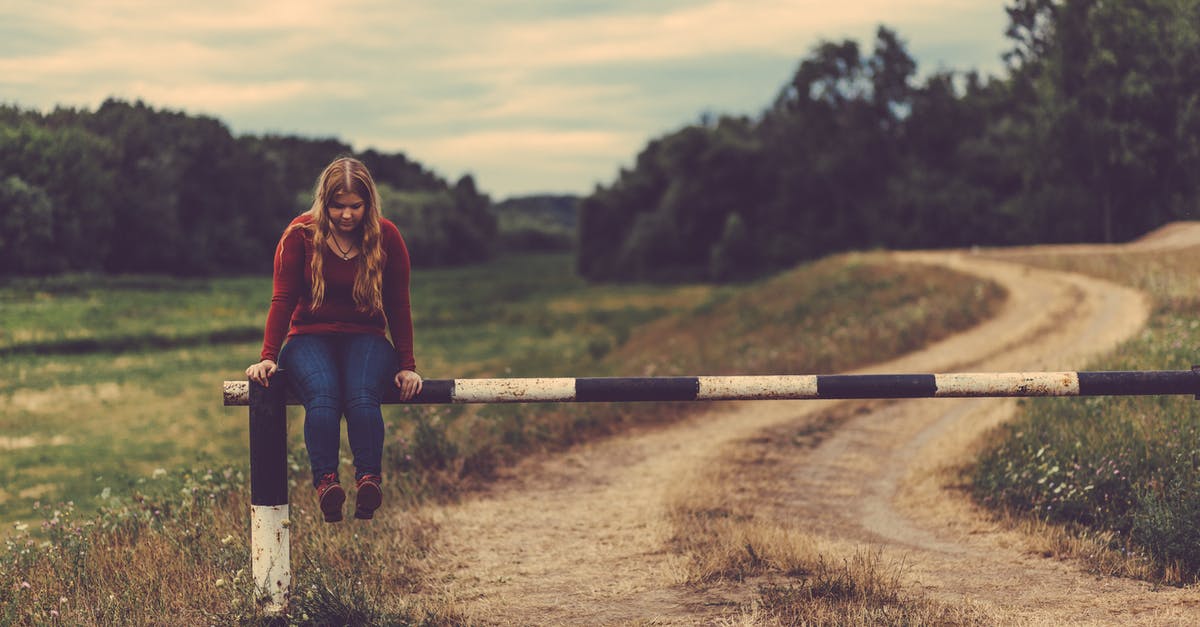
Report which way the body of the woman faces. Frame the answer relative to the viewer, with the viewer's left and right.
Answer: facing the viewer

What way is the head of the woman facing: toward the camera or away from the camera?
toward the camera
